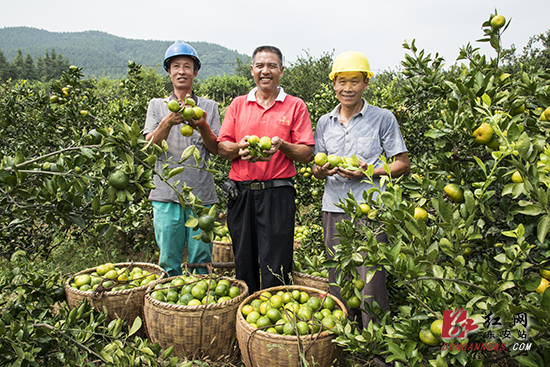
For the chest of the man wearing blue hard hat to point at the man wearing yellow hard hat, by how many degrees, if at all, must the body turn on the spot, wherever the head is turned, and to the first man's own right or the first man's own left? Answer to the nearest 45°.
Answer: approximately 45° to the first man's own left

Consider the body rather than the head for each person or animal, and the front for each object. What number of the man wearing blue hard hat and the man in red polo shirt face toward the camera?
2

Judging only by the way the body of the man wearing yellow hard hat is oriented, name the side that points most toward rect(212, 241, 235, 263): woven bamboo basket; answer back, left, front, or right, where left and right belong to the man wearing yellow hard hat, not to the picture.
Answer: right

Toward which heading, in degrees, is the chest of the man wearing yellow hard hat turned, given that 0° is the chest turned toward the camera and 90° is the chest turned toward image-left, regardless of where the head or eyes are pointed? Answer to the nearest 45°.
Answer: approximately 45°

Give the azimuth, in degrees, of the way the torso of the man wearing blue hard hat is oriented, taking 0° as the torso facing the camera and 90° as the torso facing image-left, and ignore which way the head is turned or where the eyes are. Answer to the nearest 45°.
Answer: approximately 0°
